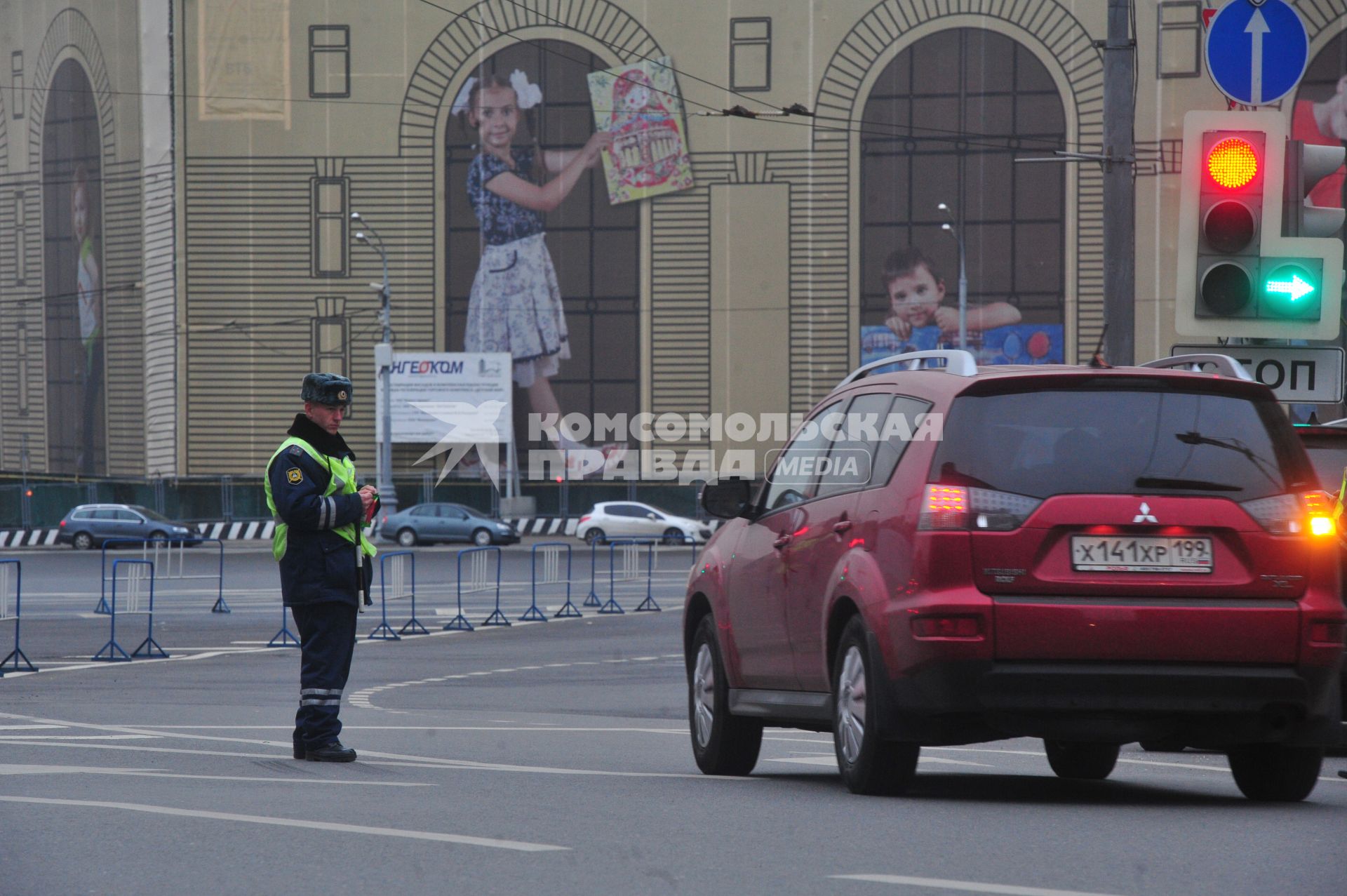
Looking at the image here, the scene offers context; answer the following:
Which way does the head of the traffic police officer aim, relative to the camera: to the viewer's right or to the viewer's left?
to the viewer's right

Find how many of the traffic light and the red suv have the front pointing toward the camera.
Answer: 1

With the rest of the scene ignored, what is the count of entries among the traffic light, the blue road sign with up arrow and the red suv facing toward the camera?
2

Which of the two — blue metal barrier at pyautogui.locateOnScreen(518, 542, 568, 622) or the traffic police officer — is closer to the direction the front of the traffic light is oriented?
the traffic police officer

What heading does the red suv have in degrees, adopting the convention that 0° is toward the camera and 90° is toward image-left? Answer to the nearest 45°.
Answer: approximately 135°

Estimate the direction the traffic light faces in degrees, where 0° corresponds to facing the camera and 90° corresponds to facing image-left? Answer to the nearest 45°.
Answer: approximately 0°

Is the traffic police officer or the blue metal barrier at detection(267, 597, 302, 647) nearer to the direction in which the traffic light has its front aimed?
the traffic police officer

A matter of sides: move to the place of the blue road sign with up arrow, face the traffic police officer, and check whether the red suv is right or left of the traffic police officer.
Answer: left

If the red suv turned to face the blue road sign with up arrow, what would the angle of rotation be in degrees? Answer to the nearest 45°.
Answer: approximately 45° to its right

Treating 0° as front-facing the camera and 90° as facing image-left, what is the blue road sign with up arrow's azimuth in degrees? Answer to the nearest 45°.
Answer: approximately 0°
